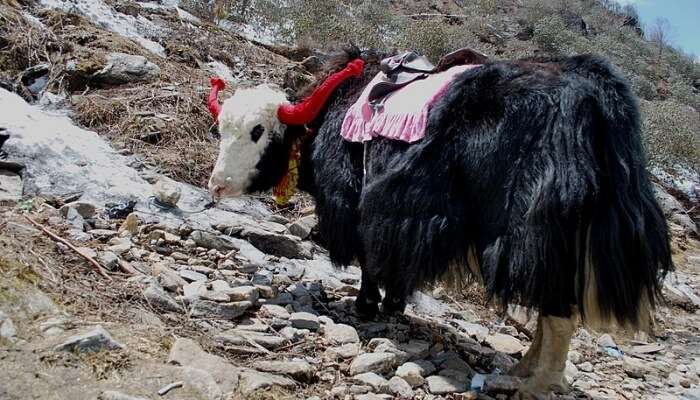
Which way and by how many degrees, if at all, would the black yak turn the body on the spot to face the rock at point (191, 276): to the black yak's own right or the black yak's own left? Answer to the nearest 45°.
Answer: approximately 45° to the black yak's own left

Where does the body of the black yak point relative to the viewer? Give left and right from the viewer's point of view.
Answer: facing away from the viewer and to the left of the viewer

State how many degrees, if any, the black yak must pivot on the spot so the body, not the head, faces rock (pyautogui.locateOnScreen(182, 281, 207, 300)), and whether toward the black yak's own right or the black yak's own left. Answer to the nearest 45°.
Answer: approximately 45° to the black yak's own left

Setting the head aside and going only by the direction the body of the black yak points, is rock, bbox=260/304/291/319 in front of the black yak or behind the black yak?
in front

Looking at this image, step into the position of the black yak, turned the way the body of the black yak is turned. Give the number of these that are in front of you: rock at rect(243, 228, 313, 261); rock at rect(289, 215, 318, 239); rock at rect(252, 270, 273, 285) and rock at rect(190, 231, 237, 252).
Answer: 4

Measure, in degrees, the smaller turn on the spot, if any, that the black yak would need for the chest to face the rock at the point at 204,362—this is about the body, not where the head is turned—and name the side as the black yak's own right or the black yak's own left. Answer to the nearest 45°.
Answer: approximately 45° to the black yak's own left

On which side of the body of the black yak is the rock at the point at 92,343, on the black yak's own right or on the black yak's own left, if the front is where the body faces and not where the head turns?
on the black yak's own left

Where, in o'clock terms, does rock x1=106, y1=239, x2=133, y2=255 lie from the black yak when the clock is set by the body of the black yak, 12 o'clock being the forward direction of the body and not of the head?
The rock is roughly at 11 o'clock from the black yak.

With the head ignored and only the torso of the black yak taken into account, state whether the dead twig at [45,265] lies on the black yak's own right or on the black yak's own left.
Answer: on the black yak's own left

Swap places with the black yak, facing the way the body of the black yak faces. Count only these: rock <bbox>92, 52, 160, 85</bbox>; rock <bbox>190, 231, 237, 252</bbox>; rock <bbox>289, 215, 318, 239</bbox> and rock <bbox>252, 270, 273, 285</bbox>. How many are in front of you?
4

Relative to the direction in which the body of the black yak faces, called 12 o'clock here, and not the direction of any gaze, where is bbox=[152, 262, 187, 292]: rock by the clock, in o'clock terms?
The rock is roughly at 11 o'clock from the black yak.

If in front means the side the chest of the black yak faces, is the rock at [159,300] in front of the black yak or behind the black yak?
in front
